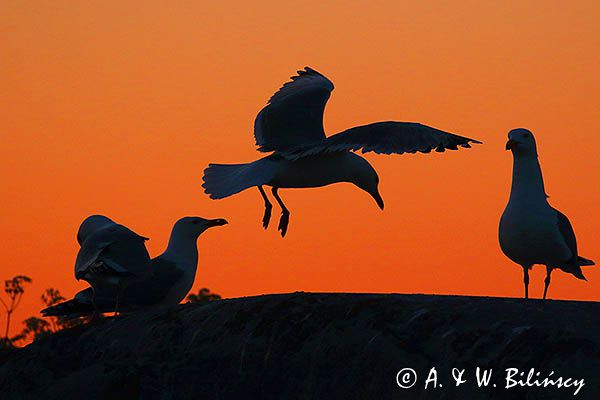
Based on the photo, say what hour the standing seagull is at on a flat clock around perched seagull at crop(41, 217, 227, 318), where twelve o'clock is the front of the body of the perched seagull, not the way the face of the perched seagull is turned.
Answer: The standing seagull is roughly at 1 o'clock from the perched seagull.

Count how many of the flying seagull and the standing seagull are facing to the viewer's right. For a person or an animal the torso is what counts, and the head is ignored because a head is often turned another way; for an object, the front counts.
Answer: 1

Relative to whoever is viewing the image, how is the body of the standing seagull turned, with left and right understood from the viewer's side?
facing the viewer and to the left of the viewer

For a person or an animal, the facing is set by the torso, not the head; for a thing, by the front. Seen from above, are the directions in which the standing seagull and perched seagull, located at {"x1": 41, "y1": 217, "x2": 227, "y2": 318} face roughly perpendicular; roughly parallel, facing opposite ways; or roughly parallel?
roughly perpendicular

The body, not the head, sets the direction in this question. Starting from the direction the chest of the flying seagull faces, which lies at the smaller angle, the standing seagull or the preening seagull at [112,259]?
the standing seagull

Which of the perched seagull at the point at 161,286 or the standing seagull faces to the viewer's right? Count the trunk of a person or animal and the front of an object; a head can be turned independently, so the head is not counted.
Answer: the perched seagull

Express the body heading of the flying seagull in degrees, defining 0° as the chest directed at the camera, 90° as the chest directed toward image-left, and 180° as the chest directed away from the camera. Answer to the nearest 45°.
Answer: approximately 270°

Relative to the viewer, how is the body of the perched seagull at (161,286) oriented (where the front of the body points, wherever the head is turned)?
to the viewer's right

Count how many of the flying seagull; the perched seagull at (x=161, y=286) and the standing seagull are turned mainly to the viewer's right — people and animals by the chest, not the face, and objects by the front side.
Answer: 2

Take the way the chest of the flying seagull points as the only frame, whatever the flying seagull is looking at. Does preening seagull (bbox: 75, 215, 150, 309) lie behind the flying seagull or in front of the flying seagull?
behind

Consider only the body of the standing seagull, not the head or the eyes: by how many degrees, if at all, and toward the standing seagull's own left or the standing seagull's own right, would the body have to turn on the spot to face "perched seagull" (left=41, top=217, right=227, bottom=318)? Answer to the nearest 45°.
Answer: approximately 45° to the standing seagull's own right

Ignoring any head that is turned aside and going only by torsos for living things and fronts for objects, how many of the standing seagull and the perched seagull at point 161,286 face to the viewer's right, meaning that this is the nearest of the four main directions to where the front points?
1
